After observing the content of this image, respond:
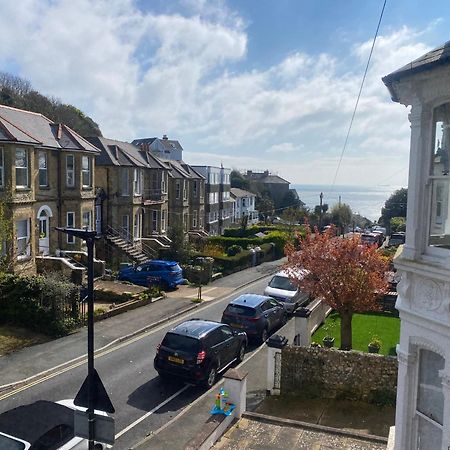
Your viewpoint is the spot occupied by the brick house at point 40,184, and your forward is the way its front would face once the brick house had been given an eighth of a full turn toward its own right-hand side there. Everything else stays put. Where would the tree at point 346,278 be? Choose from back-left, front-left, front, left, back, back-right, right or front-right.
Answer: front-left

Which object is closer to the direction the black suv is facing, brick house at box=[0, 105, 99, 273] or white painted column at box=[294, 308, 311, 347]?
the white painted column

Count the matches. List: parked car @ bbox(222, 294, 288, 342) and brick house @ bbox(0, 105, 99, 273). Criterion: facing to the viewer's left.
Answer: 0

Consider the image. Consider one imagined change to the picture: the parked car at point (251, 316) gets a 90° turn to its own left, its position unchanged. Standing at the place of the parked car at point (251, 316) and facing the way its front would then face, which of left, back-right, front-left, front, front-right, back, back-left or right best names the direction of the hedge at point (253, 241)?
front-right

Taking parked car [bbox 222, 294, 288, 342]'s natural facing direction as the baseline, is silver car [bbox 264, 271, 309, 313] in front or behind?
in front

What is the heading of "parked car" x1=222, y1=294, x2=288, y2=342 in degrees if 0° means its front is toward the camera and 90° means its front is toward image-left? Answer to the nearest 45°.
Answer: approximately 225°

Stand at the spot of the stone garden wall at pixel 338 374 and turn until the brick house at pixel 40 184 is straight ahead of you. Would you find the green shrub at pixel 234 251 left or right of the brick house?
right

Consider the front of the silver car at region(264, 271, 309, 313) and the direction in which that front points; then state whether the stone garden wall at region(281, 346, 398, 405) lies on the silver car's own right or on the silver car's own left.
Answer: on the silver car's own left

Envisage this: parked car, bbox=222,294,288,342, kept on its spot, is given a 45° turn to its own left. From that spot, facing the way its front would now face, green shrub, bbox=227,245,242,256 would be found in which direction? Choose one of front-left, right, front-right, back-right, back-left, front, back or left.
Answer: front

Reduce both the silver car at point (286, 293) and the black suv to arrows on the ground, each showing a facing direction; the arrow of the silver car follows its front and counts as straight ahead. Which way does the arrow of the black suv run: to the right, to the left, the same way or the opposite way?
the opposite way

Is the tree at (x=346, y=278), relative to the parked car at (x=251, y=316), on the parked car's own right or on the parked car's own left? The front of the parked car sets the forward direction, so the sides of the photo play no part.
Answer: on the parked car's own right

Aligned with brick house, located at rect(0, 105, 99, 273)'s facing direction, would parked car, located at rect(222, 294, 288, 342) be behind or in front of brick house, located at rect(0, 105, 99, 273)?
in front

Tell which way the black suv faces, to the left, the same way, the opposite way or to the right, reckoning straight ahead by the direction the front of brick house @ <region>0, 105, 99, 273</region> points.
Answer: to the left

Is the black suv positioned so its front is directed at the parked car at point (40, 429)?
no

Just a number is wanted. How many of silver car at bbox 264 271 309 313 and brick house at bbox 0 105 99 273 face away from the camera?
0

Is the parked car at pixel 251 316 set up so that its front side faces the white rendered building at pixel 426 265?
no

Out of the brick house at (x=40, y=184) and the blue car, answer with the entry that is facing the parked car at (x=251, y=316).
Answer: the brick house
